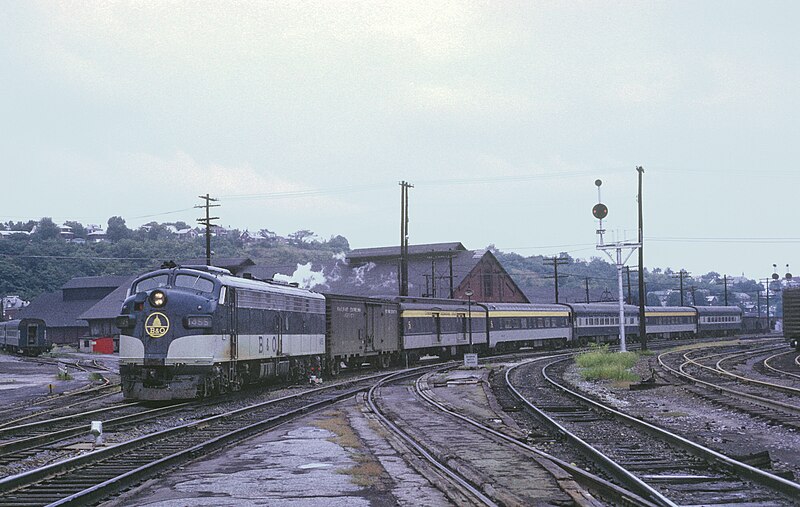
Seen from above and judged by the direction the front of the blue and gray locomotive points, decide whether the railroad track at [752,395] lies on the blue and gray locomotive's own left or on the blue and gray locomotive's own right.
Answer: on the blue and gray locomotive's own left

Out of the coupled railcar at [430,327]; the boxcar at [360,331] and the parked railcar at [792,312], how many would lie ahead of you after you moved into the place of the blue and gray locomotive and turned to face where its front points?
0

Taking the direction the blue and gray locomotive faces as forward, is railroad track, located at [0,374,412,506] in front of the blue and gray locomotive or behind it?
in front

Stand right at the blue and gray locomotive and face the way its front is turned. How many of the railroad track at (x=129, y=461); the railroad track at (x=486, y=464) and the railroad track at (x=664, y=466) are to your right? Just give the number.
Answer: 0

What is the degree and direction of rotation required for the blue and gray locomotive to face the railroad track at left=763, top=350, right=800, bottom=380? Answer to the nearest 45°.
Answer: approximately 180°

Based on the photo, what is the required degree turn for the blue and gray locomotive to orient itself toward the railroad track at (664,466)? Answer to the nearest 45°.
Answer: approximately 90° to its left

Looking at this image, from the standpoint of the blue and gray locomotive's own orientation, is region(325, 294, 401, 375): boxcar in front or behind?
behind

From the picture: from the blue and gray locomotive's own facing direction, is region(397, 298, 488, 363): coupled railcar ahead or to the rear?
to the rear

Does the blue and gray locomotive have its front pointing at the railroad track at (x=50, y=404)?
yes

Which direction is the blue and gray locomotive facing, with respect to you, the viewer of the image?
facing the viewer and to the left of the viewer

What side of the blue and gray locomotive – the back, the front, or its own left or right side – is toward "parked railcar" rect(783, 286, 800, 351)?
back

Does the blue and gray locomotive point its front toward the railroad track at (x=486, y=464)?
no

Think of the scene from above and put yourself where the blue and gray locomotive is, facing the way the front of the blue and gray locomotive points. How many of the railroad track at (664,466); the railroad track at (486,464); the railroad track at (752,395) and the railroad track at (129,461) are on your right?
0
